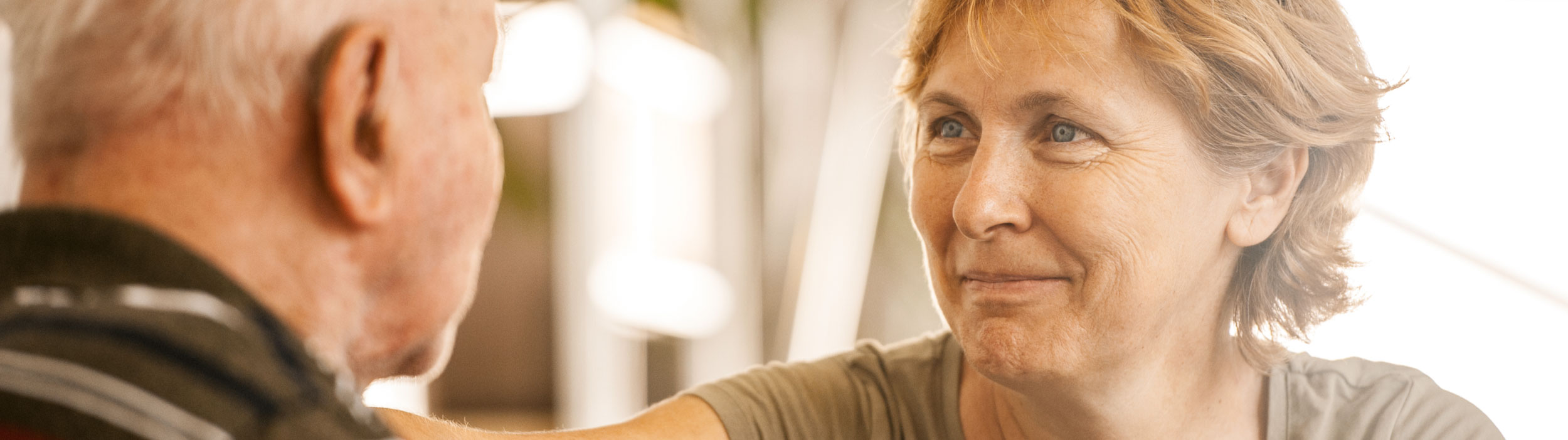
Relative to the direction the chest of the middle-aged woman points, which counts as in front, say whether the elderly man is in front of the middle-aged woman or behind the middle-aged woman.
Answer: in front

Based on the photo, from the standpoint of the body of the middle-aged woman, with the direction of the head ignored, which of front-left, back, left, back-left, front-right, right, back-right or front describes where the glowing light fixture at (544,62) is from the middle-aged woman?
right

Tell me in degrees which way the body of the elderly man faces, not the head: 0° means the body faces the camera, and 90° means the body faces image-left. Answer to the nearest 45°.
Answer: approximately 225°

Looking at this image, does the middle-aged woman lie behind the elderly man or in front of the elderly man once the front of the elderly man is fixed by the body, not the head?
in front

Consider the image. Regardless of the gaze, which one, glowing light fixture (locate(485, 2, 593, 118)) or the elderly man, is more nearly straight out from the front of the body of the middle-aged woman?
the elderly man

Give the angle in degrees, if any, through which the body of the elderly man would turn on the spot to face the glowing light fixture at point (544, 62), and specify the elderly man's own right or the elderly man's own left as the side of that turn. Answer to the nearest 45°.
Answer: approximately 45° to the elderly man's own left

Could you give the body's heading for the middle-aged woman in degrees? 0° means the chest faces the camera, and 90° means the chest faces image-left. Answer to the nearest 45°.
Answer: approximately 45°

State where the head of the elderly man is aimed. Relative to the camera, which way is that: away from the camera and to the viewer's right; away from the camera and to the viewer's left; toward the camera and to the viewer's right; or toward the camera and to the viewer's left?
away from the camera and to the viewer's right
